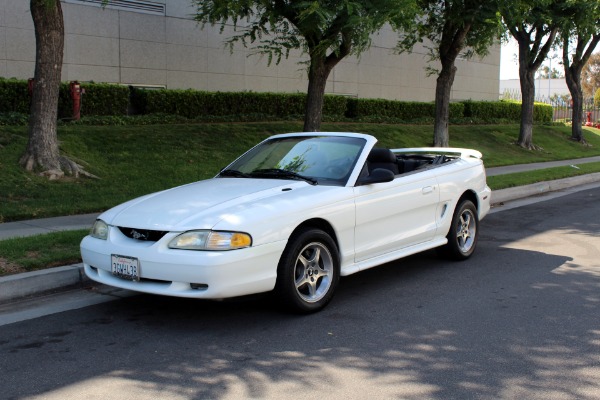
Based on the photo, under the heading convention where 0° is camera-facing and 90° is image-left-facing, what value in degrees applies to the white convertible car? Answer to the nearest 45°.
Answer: approximately 45°

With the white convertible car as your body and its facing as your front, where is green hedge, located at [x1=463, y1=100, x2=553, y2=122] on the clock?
The green hedge is roughly at 5 o'clock from the white convertible car.

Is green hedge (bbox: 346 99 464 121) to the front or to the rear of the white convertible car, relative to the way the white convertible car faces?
to the rear

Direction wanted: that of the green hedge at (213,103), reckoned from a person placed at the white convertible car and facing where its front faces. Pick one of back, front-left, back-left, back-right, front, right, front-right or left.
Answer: back-right

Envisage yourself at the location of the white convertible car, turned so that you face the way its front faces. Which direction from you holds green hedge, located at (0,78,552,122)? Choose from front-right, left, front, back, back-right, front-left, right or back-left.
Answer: back-right
